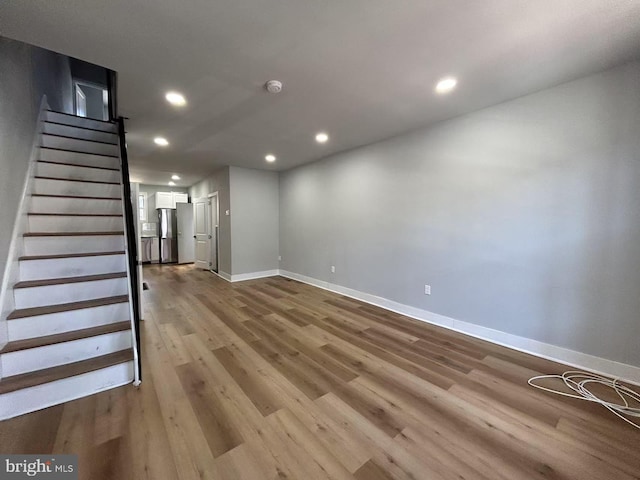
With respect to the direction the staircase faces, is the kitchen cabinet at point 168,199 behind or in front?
behind

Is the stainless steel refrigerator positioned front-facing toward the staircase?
yes

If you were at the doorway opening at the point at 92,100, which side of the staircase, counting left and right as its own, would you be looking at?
back

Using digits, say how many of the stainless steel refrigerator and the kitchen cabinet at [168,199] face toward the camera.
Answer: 2

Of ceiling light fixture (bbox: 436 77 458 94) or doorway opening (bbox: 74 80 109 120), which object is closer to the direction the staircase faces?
the ceiling light fixture

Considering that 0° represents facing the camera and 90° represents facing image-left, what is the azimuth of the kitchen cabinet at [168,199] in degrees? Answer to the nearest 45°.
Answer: approximately 0°

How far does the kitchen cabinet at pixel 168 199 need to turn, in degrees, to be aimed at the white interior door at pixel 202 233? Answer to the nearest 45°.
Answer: approximately 45° to its left
